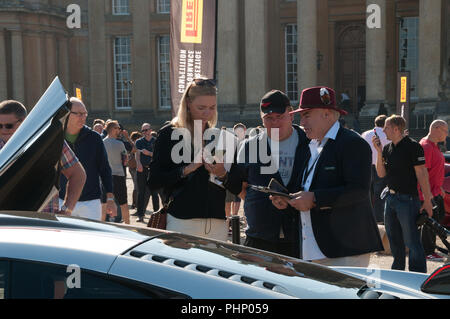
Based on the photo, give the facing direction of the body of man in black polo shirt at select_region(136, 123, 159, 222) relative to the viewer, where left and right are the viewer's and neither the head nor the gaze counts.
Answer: facing the viewer and to the left of the viewer

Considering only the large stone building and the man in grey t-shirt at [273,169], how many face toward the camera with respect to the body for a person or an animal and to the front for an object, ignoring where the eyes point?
2

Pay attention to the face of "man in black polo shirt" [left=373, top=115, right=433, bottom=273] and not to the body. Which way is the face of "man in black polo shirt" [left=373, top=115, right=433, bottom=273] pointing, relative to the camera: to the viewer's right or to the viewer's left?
to the viewer's left

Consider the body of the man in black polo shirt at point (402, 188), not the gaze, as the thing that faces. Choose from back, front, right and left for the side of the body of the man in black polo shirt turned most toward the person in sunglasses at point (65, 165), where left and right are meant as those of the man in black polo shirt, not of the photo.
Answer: front

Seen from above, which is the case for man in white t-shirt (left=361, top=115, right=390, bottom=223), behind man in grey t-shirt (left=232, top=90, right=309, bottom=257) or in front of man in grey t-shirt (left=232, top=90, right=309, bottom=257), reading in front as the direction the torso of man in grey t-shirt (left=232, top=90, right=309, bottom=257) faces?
behind

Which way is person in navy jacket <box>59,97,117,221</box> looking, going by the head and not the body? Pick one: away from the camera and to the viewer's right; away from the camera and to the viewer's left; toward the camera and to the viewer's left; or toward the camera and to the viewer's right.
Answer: toward the camera and to the viewer's right

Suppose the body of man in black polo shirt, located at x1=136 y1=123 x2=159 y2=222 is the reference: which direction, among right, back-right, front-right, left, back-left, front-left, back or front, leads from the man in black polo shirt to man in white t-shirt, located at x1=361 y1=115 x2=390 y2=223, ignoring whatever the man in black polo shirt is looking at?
left

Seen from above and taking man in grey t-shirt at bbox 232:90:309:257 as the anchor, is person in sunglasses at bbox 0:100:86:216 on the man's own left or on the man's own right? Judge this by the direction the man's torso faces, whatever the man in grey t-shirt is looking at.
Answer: on the man's own right

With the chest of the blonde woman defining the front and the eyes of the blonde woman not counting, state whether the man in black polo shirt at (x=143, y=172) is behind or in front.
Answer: behind

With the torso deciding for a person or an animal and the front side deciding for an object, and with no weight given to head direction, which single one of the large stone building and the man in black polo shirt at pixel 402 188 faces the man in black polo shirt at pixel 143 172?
the large stone building

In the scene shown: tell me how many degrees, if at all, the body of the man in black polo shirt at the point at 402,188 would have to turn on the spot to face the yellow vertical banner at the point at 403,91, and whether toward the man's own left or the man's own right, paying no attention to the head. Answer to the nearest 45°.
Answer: approximately 135° to the man's own right

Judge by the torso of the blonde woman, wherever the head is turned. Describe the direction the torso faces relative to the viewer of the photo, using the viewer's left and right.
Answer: facing the viewer and to the right of the viewer
